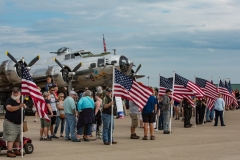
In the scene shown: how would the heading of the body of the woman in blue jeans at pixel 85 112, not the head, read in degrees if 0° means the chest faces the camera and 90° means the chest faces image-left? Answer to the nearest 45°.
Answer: approximately 180°

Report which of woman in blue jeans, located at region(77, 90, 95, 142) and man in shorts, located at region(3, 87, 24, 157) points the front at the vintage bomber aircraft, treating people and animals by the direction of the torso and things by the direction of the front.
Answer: the woman in blue jeans

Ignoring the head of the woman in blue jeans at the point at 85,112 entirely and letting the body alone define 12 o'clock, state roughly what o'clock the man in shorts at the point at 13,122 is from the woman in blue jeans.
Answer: The man in shorts is roughly at 7 o'clock from the woman in blue jeans.

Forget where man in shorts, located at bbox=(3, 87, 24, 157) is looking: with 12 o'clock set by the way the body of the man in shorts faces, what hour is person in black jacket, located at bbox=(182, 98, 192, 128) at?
The person in black jacket is roughly at 9 o'clock from the man in shorts.

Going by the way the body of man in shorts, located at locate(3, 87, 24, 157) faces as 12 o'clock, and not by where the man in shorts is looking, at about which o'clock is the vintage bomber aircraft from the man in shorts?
The vintage bomber aircraft is roughly at 8 o'clock from the man in shorts.

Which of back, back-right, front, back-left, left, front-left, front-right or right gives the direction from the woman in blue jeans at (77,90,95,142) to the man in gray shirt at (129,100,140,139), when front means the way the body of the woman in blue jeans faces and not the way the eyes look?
front-right
